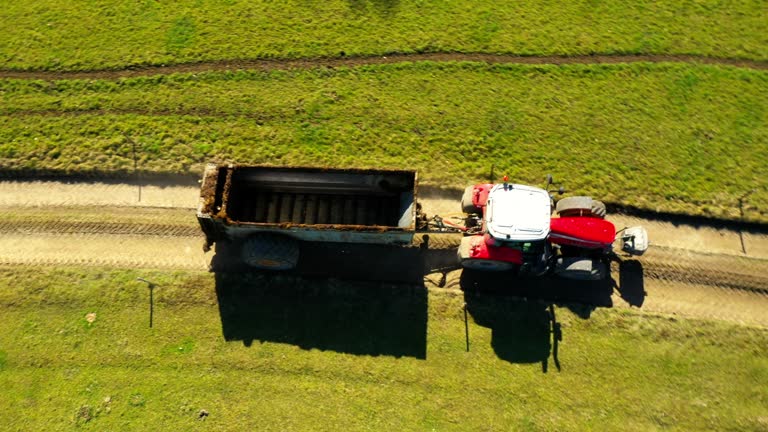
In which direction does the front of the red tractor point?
to the viewer's right
